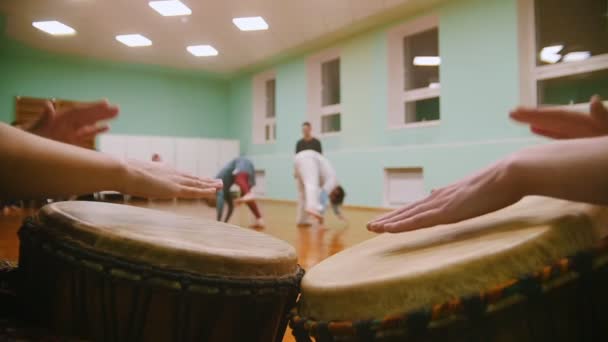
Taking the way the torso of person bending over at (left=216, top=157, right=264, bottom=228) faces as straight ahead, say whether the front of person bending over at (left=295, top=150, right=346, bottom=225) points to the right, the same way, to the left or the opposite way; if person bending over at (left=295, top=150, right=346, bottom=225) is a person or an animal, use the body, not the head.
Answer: the opposite way

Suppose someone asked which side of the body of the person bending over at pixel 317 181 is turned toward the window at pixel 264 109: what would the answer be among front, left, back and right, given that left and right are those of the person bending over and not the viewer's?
left

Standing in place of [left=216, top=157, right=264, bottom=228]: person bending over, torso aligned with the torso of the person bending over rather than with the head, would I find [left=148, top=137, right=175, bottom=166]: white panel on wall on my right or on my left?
on my right

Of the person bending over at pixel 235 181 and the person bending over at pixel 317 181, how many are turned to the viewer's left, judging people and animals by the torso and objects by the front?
1

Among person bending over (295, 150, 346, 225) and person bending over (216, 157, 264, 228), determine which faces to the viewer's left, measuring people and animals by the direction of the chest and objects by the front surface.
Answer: person bending over (216, 157, 264, 228)

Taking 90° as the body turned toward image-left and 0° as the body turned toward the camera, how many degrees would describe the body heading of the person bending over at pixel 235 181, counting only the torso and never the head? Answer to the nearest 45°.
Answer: approximately 90°

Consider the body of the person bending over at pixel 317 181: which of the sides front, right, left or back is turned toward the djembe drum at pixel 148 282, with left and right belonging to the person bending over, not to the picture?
right

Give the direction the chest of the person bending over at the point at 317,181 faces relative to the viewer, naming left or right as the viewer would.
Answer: facing to the right of the viewer

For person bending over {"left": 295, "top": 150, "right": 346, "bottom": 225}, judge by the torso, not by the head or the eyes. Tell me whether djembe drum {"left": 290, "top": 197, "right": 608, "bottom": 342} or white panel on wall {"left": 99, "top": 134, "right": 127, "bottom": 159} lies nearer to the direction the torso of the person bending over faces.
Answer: the djembe drum

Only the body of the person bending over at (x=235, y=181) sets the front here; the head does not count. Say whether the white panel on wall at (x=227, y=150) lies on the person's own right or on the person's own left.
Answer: on the person's own right

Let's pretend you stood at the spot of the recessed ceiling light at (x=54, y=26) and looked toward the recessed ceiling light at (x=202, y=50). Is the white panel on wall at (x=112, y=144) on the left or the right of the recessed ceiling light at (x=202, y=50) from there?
left

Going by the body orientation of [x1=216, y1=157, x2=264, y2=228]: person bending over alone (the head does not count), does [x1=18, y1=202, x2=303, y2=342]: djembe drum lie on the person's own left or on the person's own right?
on the person's own left
